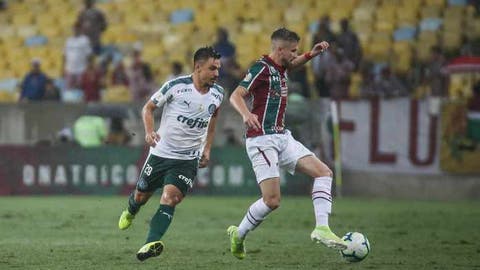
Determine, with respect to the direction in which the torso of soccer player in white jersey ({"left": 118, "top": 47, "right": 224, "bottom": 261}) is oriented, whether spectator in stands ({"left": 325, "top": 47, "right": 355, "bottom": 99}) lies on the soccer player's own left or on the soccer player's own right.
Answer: on the soccer player's own left

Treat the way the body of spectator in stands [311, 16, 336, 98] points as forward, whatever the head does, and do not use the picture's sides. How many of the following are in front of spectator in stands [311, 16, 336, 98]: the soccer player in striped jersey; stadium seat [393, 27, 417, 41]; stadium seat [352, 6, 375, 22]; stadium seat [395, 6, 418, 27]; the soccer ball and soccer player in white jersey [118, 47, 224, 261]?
3

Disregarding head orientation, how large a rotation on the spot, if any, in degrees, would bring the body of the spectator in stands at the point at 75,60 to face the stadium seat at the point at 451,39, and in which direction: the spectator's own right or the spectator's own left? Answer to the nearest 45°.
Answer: approximately 90° to the spectator's own left

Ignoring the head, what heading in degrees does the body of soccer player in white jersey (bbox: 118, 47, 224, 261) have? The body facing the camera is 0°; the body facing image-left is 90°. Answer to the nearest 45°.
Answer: approximately 315°

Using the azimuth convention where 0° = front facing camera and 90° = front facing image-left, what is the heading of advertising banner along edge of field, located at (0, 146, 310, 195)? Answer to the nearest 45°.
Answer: approximately 0°
